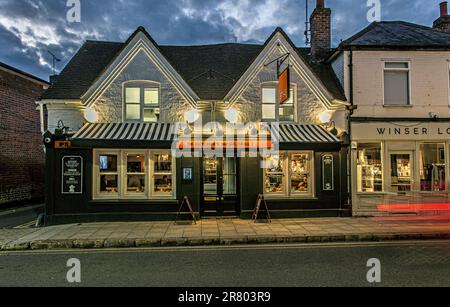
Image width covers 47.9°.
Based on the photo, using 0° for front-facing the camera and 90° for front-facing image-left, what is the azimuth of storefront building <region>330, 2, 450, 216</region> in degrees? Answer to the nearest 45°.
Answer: approximately 0°

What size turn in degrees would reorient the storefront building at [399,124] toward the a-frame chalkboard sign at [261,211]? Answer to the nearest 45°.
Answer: approximately 45° to its right

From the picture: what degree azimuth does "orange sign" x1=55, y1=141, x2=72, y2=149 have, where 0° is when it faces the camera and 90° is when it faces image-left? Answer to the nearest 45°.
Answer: approximately 0°

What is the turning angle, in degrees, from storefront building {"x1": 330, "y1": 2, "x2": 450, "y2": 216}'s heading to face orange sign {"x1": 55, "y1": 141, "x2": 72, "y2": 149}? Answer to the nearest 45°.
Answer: approximately 45° to its right

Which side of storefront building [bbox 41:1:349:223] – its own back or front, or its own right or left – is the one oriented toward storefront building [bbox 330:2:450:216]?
left

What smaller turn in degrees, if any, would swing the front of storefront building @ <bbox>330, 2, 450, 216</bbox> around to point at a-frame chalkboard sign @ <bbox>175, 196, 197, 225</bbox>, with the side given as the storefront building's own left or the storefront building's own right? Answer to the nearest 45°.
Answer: approximately 45° to the storefront building's own right

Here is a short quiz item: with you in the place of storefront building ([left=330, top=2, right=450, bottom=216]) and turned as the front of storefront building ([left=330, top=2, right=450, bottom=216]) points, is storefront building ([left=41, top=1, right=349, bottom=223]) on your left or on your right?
on your right

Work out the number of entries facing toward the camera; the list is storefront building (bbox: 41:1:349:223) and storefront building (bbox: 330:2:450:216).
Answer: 2

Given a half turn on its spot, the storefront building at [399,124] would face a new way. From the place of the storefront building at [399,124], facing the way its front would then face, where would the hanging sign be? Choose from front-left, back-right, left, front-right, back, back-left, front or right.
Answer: back-left
